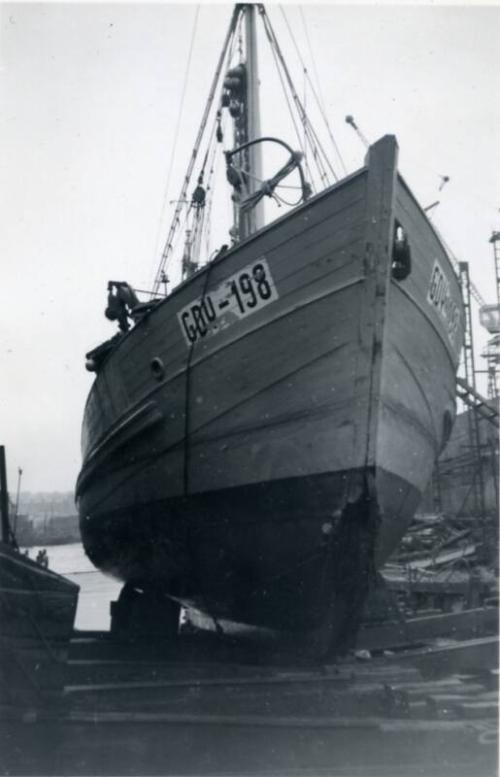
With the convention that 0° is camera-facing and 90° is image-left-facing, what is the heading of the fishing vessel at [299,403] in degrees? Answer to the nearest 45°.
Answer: approximately 315°

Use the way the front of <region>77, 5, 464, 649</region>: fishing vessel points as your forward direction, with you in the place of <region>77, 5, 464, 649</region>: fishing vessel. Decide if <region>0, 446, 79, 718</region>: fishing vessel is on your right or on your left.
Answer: on your right
